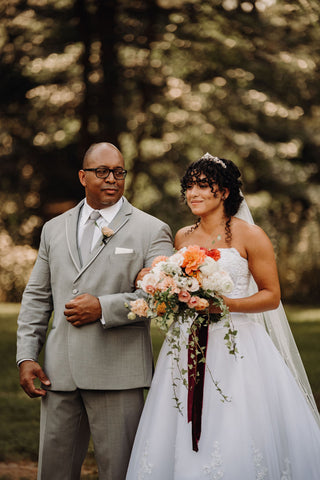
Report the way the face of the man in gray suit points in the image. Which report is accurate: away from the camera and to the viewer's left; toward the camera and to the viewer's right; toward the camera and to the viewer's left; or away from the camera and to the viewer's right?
toward the camera and to the viewer's right

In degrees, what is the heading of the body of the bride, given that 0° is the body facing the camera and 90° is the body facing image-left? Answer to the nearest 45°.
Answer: approximately 45°

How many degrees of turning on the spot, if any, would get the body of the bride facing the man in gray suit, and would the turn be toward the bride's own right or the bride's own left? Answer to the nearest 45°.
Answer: approximately 45° to the bride's own right

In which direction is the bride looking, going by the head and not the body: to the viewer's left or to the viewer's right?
to the viewer's left
